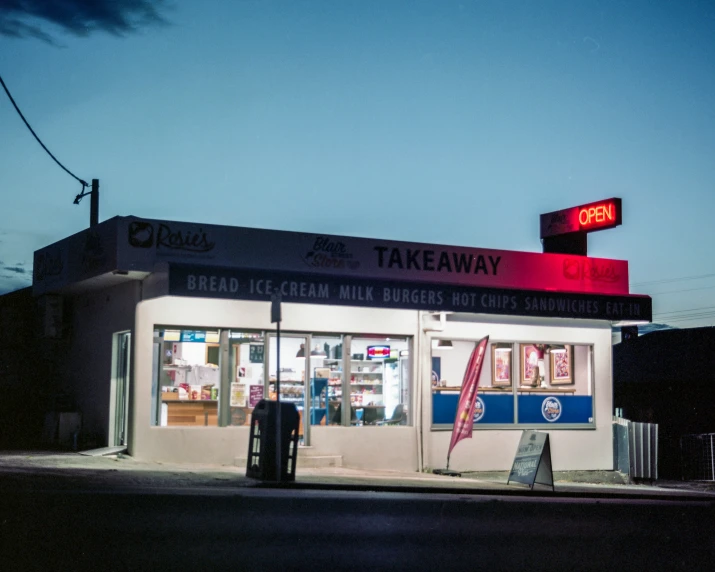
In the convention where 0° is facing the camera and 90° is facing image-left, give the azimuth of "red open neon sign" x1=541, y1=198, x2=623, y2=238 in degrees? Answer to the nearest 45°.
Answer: approximately 45°

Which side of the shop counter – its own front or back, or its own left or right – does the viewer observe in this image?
front

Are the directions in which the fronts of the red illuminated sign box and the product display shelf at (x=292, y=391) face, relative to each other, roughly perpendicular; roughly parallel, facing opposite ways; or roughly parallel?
roughly parallel

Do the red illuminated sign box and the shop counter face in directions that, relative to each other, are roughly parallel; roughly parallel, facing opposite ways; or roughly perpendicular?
roughly parallel

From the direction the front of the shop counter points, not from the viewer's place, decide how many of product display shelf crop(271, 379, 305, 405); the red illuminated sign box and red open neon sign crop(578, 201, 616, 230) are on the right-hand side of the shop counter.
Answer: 0

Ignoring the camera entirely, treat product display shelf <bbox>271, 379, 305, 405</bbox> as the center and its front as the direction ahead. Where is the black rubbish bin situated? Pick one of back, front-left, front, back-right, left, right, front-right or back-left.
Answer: front

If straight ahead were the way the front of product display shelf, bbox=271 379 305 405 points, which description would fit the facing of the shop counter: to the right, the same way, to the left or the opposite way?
the same way

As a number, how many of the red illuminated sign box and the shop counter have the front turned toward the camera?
2

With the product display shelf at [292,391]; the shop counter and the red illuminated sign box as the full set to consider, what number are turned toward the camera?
3

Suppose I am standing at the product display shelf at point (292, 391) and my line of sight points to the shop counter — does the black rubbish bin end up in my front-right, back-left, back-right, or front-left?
front-left

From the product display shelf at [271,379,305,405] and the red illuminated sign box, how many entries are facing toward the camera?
2

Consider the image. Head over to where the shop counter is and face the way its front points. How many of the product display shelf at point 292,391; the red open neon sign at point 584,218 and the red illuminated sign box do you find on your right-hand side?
0

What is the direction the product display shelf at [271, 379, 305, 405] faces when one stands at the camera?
facing the viewer
